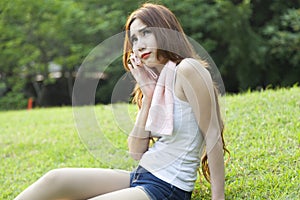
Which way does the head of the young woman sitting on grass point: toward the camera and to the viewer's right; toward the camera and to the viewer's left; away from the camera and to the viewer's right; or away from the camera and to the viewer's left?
toward the camera and to the viewer's left

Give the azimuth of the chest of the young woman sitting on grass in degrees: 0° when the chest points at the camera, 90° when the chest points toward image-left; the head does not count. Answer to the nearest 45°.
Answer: approximately 90°
